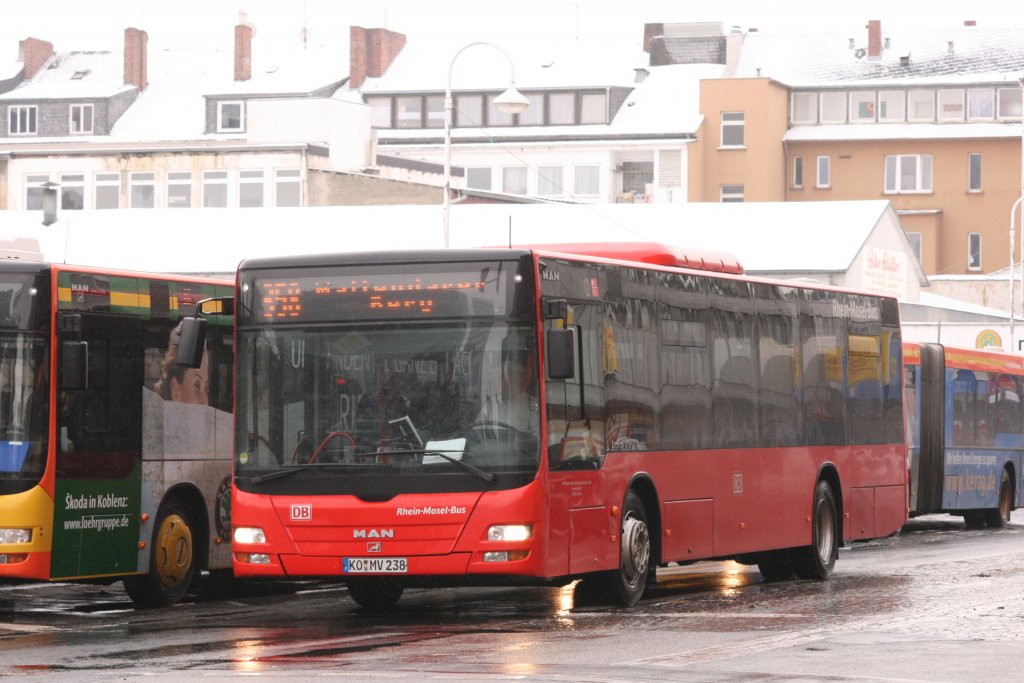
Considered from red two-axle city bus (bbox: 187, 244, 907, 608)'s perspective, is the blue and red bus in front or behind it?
behind

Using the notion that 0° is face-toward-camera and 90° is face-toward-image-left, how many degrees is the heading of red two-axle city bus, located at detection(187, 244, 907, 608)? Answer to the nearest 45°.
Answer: approximately 45°
